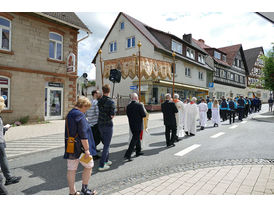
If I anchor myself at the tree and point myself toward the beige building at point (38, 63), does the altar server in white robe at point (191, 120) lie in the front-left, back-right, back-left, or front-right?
front-left

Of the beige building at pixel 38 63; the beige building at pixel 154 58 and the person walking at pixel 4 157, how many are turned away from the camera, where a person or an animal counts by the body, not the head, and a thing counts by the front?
0

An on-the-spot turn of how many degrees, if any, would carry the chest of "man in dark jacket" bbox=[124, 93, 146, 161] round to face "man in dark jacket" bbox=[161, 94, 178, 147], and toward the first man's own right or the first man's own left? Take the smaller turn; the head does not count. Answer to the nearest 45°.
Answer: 0° — they already face them

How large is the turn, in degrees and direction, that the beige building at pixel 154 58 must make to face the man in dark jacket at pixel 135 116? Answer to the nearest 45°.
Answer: approximately 45° to its right

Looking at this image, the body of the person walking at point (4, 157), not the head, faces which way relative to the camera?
to the viewer's right

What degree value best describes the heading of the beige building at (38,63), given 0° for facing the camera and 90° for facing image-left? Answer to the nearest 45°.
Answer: approximately 315°

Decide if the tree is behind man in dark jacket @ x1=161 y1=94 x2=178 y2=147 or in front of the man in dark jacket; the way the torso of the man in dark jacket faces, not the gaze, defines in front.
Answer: in front

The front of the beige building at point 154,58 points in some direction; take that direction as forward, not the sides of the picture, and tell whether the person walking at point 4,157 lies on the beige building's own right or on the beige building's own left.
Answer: on the beige building's own right
